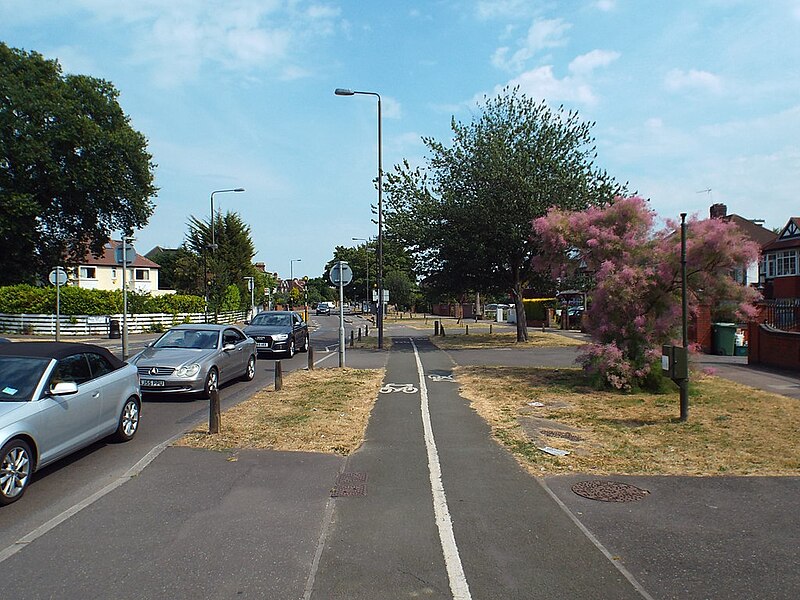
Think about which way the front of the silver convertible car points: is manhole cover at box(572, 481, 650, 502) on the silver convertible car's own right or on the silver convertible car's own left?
on the silver convertible car's own left

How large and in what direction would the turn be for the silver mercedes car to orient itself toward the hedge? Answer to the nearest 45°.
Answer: approximately 135° to its right

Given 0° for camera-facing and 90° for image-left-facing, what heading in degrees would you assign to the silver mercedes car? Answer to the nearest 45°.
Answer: approximately 45°

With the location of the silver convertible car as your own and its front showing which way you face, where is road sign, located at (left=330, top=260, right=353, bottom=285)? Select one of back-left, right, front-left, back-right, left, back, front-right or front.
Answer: back

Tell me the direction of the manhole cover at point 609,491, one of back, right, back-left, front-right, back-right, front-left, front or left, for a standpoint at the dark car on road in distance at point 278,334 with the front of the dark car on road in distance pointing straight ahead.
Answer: front-left

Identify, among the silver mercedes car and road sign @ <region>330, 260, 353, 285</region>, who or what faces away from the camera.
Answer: the road sign

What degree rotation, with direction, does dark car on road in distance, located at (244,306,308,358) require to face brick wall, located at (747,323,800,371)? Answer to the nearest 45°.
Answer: approximately 90° to its left

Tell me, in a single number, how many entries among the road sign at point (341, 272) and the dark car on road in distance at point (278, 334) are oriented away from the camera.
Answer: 1

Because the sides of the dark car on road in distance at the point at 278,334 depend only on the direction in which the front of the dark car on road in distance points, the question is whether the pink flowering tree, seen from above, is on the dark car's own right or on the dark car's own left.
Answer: on the dark car's own left

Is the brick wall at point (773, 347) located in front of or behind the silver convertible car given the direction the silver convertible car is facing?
behind

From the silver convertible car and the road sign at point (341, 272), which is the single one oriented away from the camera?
the road sign

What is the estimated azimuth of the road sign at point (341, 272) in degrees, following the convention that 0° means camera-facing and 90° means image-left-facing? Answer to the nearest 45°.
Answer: approximately 180°

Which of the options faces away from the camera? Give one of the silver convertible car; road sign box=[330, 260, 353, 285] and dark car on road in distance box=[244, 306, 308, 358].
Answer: the road sign
